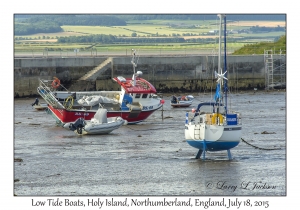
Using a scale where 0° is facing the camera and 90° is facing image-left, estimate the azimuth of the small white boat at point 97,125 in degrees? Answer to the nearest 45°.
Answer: approximately 225°

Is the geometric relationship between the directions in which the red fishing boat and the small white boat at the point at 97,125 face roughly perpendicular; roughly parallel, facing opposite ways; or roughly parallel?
roughly parallel

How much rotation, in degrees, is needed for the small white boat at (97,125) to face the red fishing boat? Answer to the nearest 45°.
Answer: approximately 45° to its left

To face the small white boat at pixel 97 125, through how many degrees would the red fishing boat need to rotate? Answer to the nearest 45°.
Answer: approximately 135° to its right

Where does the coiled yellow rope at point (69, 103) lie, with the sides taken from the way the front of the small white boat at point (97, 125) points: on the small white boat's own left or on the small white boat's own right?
on the small white boat's own left
